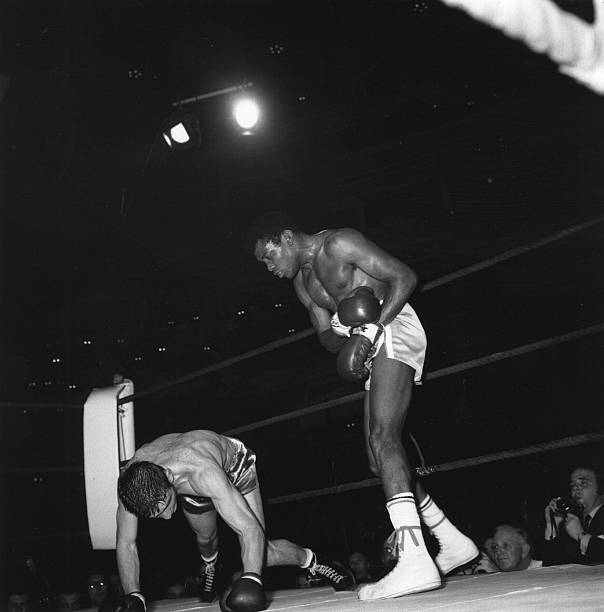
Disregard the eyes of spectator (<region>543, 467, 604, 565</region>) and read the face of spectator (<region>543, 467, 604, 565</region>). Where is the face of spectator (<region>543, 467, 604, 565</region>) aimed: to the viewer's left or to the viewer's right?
to the viewer's left

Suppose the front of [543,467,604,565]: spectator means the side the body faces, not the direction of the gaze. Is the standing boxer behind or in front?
in front

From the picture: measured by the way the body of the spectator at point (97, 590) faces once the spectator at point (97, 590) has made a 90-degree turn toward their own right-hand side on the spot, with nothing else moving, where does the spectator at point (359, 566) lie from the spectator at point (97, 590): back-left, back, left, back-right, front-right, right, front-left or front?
back

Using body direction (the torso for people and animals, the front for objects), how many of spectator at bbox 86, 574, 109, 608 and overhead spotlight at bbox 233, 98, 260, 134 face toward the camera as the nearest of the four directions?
2

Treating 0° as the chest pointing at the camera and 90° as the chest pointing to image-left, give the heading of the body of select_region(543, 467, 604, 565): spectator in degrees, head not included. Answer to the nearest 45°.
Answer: approximately 45°
